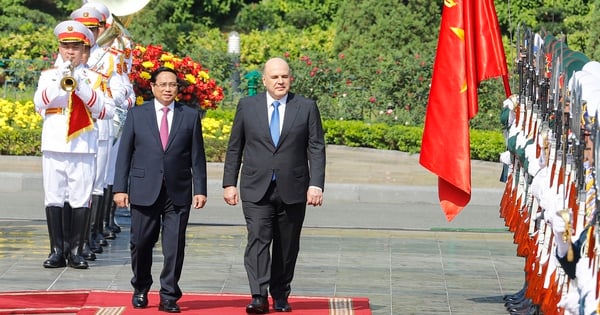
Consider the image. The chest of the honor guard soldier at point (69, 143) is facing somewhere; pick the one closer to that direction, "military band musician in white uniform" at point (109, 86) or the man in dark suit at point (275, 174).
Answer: the man in dark suit

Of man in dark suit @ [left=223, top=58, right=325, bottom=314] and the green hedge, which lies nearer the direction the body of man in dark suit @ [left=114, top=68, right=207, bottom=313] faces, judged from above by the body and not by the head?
the man in dark suit

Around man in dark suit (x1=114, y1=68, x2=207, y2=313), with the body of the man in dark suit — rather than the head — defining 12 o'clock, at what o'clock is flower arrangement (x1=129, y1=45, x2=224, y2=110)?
The flower arrangement is roughly at 6 o'clock from the man in dark suit.

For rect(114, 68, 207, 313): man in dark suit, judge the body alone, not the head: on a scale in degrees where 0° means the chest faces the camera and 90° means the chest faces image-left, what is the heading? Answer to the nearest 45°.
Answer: approximately 0°

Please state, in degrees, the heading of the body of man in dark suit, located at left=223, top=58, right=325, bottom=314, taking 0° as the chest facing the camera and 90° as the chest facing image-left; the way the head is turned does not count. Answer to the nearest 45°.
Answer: approximately 0°

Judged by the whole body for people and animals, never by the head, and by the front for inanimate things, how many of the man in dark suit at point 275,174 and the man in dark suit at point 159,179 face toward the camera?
2

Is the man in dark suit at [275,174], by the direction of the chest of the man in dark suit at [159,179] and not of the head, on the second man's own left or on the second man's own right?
on the second man's own left

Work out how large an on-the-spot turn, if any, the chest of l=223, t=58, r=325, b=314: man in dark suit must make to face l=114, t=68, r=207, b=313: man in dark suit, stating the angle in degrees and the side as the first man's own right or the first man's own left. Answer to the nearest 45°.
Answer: approximately 90° to the first man's own right
